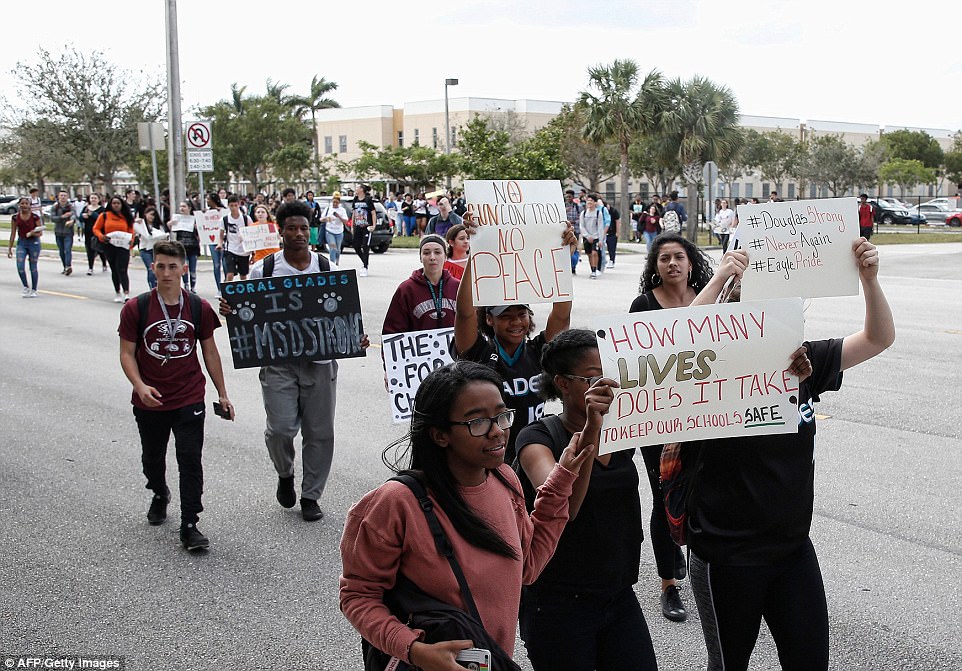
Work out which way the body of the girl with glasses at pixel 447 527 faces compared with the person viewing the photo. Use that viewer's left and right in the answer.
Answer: facing the viewer and to the right of the viewer

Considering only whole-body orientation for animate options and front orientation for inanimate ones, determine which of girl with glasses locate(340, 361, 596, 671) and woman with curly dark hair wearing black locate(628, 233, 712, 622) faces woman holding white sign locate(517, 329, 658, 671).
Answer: woman with curly dark hair wearing black locate(628, 233, 712, 622)

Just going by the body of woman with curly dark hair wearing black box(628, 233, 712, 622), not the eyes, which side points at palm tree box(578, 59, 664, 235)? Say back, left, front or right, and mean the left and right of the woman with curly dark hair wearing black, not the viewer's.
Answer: back

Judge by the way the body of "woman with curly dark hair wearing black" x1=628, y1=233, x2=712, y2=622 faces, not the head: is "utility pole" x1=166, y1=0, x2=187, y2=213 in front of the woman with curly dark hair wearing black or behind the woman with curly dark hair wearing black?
behind

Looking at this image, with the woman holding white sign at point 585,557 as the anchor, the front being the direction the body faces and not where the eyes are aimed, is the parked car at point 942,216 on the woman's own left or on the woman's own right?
on the woman's own left

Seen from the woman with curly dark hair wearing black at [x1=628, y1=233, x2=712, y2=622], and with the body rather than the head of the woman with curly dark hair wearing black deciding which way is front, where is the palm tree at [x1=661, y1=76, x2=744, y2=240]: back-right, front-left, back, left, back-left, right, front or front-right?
back

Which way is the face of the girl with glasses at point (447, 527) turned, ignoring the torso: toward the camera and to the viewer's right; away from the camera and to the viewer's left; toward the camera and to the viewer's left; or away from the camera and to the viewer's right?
toward the camera and to the viewer's right

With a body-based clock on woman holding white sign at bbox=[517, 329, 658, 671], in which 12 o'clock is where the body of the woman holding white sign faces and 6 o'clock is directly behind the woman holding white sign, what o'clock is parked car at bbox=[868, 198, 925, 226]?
The parked car is roughly at 8 o'clock from the woman holding white sign.

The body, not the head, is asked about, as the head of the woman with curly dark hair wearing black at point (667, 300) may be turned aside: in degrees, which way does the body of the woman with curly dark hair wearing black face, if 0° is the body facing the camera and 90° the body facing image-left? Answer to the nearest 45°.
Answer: approximately 0°

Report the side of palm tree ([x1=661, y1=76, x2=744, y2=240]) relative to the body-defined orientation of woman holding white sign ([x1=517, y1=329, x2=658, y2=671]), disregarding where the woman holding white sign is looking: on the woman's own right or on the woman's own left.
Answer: on the woman's own left

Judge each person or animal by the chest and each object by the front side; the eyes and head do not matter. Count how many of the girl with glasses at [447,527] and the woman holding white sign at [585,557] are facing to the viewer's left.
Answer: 0
